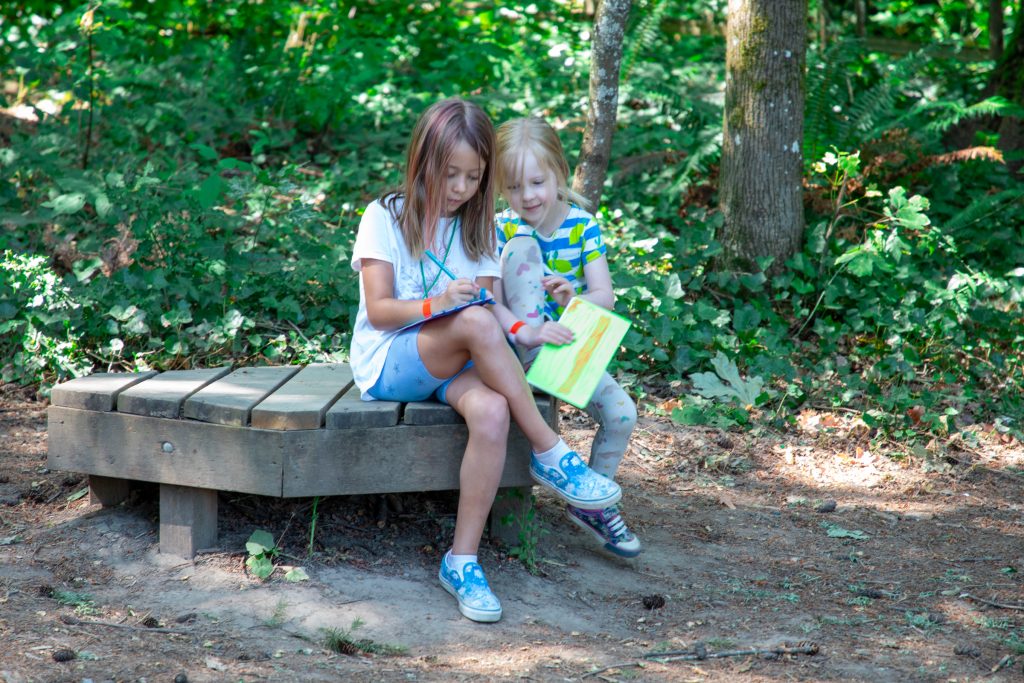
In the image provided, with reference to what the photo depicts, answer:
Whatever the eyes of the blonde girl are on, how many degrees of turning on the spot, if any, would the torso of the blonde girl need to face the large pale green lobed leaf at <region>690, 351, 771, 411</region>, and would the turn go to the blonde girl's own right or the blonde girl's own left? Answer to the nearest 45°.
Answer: approximately 135° to the blonde girl's own left

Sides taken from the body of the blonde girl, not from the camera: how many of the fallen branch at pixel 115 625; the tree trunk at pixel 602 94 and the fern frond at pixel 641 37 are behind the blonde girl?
2

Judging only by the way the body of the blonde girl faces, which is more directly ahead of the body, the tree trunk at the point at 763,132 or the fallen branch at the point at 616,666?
the fallen branch

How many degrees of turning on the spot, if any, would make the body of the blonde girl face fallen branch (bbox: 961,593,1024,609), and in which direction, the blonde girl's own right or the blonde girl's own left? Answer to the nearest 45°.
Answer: approximately 90° to the blonde girl's own left

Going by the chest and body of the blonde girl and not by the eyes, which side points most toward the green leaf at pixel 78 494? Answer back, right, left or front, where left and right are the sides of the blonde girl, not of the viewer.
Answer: right

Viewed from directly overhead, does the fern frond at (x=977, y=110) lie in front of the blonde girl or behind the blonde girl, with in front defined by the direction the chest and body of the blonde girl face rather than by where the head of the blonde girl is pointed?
behind

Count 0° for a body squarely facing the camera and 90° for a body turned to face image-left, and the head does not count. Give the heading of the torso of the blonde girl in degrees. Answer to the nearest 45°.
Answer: approximately 0°

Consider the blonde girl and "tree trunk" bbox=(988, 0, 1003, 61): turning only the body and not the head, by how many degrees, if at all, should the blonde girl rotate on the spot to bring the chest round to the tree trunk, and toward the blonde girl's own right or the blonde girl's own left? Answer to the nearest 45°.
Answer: approximately 135° to the blonde girl's own left

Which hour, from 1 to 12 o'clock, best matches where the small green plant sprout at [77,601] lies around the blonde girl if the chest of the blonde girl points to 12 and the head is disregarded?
The small green plant sprout is roughly at 2 o'clock from the blonde girl.

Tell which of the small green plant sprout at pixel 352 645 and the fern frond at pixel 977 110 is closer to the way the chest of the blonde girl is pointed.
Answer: the small green plant sprout

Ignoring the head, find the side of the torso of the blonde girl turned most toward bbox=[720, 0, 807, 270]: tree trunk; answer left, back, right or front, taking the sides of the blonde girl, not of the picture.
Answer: back
